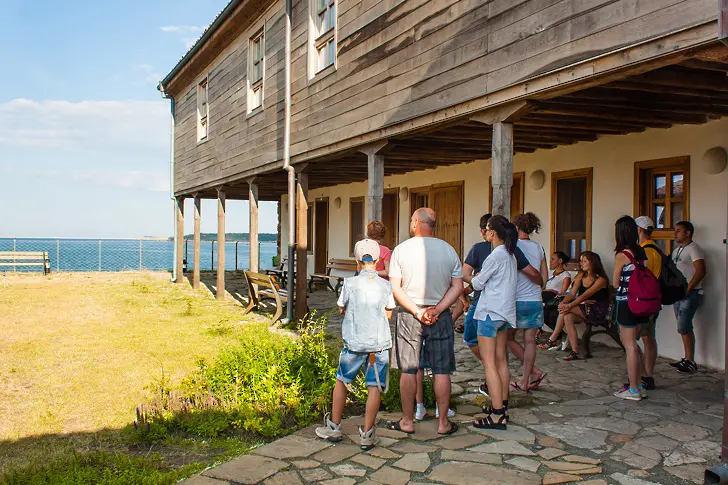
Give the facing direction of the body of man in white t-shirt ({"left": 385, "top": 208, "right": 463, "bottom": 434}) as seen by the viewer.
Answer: away from the camera

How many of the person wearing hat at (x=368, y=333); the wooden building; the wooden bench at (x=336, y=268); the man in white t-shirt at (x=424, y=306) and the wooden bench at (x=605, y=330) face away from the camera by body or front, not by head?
2

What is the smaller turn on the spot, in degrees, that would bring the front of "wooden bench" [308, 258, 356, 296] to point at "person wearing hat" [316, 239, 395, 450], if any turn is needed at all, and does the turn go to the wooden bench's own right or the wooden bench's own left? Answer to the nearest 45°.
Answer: approximately 45° to the wooden bench's own left

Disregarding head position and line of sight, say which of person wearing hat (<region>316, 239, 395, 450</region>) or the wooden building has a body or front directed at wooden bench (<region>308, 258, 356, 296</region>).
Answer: the person wearing hat

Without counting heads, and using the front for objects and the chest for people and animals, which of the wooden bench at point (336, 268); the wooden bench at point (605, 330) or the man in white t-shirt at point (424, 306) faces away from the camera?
the man in white t-shirt

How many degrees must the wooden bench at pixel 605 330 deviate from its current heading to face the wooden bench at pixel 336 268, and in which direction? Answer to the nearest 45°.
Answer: approximately 90° to its right

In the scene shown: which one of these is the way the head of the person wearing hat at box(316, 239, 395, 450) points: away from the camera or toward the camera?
away from the camera

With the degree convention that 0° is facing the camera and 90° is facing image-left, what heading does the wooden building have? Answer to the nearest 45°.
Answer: approximately 45°

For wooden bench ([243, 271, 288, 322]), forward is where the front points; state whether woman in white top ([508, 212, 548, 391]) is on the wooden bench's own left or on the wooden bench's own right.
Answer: on the wooden bench's own right

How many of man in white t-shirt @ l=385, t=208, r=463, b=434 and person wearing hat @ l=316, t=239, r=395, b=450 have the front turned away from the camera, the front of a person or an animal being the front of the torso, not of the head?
2

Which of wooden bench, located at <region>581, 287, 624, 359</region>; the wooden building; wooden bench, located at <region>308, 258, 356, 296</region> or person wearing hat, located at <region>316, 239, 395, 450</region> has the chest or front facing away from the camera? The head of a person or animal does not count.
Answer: the person wearing hat

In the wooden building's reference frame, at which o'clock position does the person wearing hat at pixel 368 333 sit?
The person wearing hat is roughly at 11 o'clock from the wooden building.

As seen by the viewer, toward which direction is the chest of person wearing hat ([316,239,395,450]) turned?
away from the camera

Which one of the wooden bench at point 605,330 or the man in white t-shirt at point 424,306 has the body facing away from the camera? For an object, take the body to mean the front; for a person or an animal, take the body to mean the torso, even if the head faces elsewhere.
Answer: the man in white t-shirt
